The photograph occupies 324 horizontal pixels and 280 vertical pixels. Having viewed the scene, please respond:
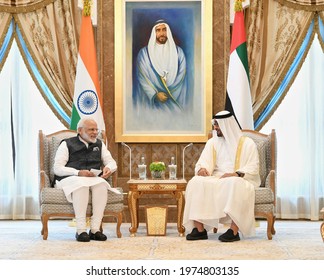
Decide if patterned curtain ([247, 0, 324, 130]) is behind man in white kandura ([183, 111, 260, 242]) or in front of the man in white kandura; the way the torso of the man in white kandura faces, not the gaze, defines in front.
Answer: behind

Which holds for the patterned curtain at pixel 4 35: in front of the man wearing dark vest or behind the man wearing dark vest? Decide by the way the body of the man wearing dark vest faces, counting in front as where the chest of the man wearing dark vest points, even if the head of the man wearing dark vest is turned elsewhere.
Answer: behind

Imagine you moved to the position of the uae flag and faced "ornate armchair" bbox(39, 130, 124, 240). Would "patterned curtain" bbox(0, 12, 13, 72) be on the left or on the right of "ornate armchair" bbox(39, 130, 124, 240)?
right

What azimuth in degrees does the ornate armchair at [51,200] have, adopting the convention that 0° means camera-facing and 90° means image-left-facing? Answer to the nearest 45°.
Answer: approximately 315°

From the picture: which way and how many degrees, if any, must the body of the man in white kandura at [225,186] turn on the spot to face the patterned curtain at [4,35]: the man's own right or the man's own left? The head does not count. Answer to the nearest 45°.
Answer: approximately 90° to the man's own right

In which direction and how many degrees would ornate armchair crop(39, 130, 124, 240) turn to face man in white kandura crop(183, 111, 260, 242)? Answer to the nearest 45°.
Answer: approximately 45° to its left

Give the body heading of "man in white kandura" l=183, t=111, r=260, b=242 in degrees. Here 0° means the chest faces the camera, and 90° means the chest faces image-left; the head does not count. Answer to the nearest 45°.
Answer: approximately 45°

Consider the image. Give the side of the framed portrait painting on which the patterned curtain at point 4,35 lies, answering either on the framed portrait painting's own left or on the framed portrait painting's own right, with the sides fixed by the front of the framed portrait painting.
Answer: on the framed portrait painting's own right

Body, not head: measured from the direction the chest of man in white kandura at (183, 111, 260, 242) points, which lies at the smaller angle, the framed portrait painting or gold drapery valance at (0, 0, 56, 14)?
the gold drapery valance

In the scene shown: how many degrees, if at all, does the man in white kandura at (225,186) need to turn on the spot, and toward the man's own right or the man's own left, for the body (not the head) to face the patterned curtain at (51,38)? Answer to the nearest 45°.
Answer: approximately 90° to the man's own right

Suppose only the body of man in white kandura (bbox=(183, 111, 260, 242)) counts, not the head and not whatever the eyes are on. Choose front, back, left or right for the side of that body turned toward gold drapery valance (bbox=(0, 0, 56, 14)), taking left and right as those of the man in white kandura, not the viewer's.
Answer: right

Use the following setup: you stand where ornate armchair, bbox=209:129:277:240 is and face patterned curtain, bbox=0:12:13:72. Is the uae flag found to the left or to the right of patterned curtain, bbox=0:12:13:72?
right
